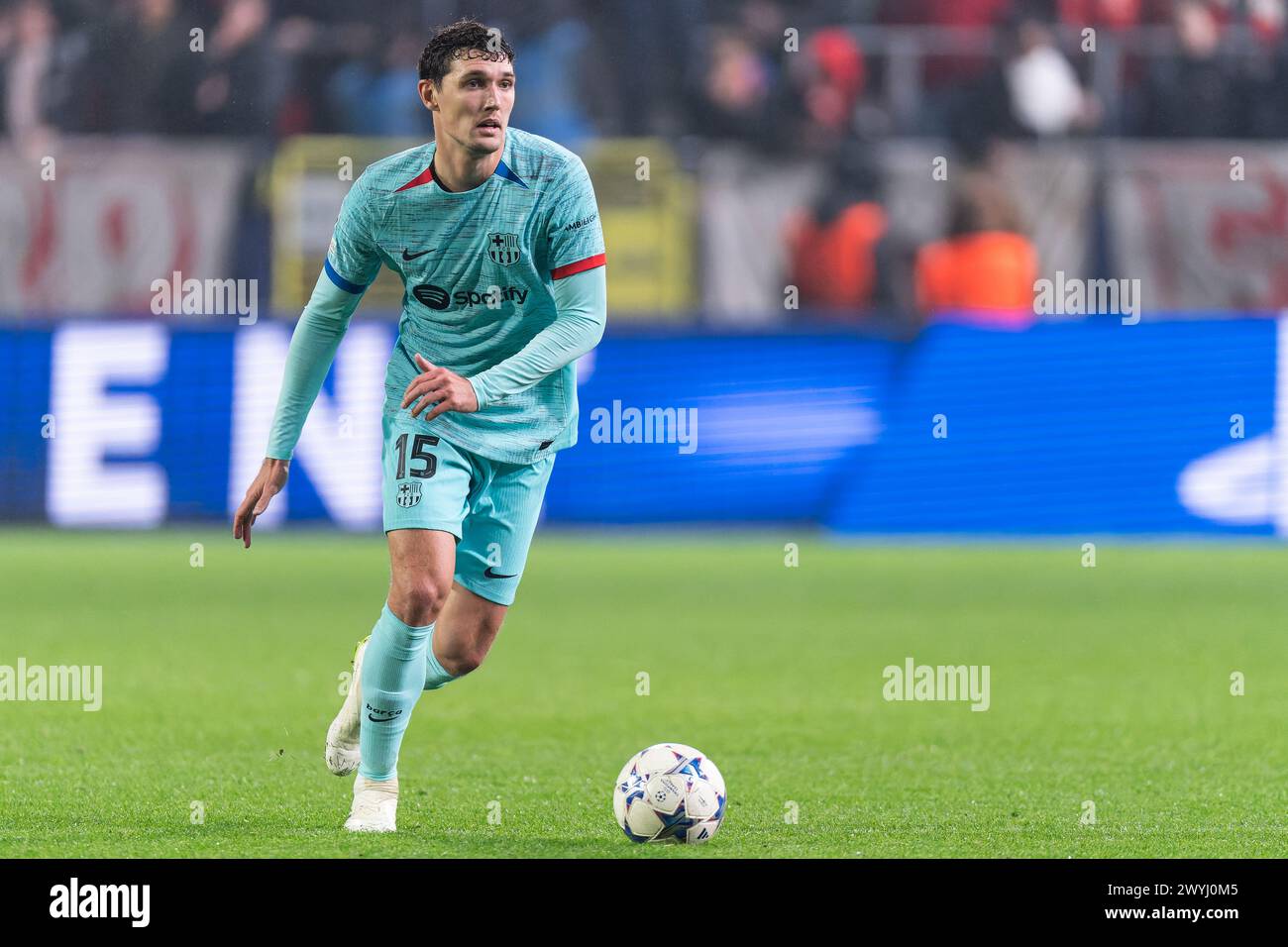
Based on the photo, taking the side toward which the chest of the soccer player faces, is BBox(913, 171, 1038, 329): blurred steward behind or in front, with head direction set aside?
behind

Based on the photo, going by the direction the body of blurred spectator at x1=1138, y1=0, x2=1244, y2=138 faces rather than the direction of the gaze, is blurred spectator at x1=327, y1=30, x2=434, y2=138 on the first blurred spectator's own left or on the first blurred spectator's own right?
on the first blurred spectator's own right

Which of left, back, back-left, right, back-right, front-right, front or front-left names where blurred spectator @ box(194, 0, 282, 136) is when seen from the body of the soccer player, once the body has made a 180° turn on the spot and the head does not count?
front

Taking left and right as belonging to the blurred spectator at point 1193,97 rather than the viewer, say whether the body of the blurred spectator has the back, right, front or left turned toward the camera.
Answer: front

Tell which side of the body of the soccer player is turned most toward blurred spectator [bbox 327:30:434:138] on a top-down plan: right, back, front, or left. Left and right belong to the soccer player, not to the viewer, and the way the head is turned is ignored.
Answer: back

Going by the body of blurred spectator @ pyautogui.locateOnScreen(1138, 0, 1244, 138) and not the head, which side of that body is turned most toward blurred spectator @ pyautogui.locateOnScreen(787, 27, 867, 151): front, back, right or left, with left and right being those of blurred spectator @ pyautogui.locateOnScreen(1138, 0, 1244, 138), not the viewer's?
right

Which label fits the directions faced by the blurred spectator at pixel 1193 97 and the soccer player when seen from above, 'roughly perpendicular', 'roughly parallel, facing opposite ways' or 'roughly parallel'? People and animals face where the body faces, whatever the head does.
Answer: roughly parallel

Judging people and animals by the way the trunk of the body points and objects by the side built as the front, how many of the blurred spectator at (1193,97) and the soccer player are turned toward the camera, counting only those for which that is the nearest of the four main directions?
2

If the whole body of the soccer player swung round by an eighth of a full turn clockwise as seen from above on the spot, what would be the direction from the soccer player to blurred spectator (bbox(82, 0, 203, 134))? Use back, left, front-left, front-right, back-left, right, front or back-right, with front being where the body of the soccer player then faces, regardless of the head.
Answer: back-right

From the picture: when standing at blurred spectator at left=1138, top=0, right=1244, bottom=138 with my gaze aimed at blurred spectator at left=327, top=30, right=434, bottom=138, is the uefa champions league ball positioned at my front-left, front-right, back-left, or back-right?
front-left

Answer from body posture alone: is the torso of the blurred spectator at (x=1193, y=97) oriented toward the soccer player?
yes

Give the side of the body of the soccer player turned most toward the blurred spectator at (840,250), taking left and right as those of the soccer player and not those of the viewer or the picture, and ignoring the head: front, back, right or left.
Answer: back

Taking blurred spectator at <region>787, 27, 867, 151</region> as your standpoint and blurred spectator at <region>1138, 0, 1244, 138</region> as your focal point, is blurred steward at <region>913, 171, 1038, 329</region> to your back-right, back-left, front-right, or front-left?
front-right

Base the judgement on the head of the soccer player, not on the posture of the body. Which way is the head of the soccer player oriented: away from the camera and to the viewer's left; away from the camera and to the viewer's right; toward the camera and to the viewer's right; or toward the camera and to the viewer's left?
toward the camera and to the viewer's right

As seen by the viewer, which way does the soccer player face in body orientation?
toward the camera
